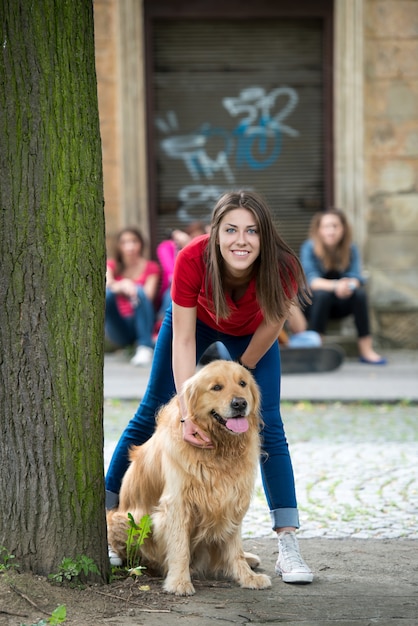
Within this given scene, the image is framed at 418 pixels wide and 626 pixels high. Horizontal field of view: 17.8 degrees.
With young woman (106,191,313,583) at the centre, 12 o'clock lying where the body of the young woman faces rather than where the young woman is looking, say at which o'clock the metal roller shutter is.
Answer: The metal roller shutter is roughly at 6 o'clock from the young woman.

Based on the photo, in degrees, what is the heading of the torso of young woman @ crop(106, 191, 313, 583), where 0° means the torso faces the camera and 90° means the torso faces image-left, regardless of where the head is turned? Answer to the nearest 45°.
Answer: approximately 0°

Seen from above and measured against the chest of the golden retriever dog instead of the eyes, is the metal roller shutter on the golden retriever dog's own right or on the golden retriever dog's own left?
on the golden retriever dog's own left

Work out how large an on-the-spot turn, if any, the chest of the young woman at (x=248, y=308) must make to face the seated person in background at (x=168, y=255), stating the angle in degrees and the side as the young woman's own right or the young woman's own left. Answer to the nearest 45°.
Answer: approximately 180°

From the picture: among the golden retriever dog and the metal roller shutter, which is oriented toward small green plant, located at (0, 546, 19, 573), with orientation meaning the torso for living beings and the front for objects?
the metal roller shutter

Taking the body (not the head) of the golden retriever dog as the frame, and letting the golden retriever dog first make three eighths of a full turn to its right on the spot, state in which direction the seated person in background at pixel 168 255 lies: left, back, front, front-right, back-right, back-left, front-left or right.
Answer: right

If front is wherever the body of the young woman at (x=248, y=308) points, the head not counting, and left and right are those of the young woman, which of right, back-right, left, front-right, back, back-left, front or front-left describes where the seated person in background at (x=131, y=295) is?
back

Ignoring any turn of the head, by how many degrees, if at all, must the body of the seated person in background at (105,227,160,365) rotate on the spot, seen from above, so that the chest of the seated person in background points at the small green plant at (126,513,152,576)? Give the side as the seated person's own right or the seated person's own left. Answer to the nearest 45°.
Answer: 0° — they already face it

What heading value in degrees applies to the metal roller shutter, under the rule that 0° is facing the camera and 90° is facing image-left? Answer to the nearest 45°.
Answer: approximately 0°
